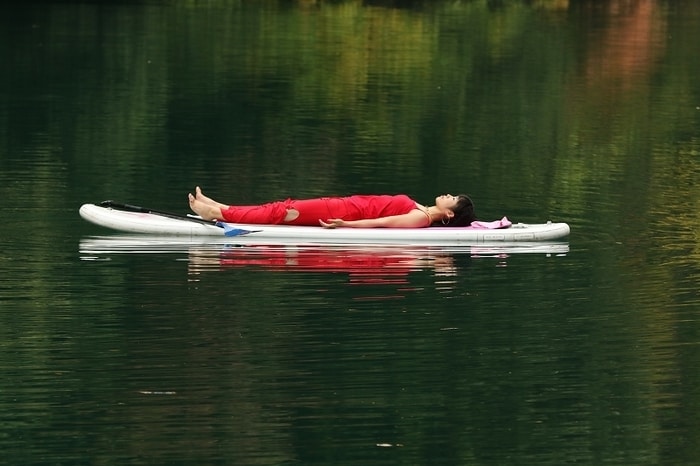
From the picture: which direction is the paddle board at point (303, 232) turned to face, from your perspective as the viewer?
facing to the left of the viewer
